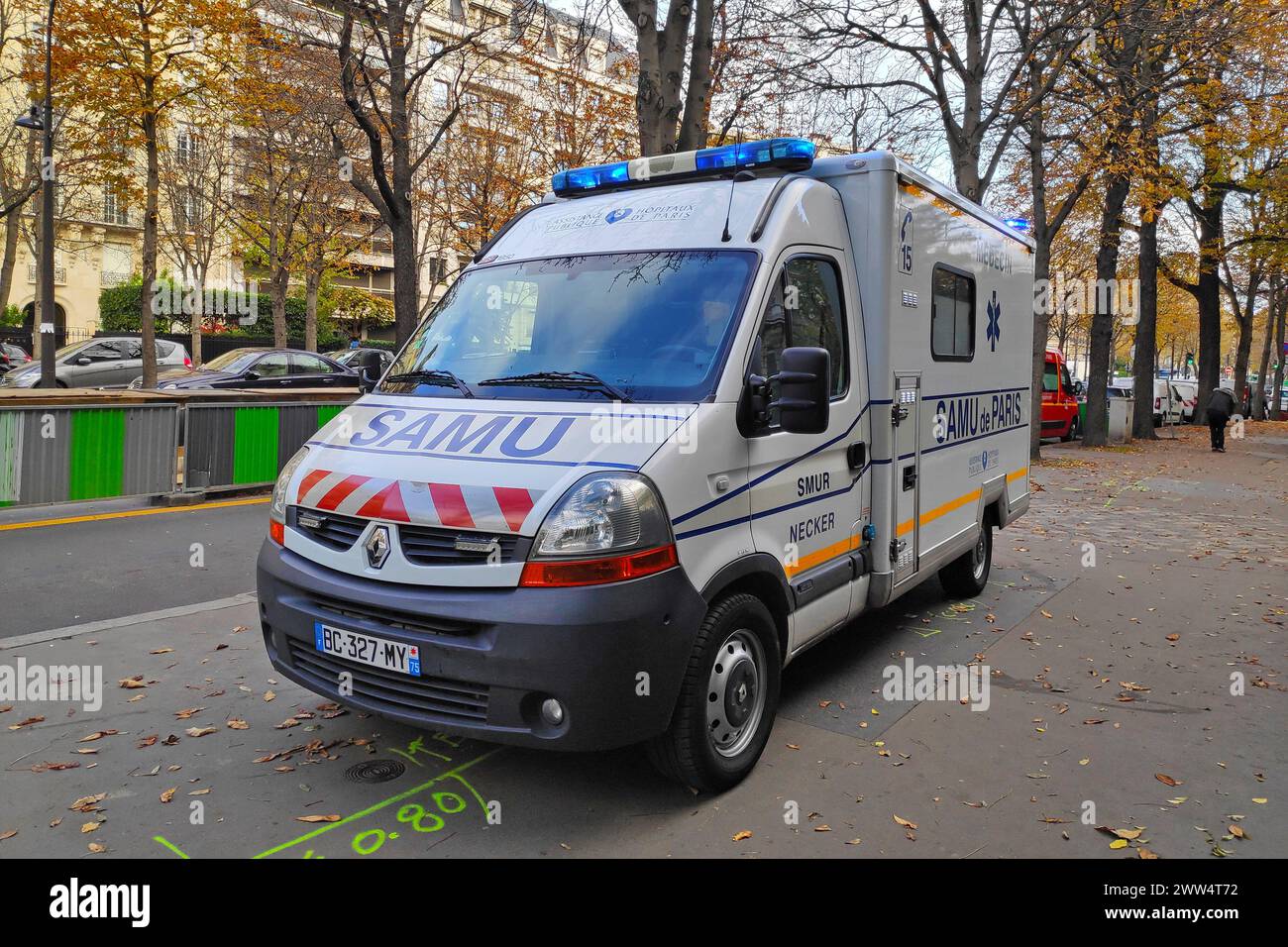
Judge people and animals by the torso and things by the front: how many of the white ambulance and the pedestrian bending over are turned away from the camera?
1

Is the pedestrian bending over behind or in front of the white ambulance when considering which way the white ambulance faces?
behind

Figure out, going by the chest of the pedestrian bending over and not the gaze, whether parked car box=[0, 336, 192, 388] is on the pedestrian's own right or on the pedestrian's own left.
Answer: on the pedestrian's own left

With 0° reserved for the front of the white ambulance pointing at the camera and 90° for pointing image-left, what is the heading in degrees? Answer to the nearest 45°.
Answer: approximately 45°

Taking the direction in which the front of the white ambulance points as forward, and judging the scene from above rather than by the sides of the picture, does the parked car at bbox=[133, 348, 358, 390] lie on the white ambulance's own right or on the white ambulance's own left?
on the white ambulance's own right

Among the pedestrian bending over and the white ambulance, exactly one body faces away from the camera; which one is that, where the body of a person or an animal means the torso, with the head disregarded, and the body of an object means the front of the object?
the pedestrian bending over

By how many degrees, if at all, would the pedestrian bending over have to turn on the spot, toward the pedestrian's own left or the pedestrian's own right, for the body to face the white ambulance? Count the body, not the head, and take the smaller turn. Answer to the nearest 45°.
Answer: approximately 180°

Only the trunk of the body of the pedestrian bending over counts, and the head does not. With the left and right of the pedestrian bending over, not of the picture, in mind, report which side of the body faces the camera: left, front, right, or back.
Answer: back

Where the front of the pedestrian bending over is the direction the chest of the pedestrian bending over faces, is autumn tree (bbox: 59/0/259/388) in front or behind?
behind

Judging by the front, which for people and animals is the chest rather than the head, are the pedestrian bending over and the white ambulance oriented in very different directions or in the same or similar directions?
very different directions
